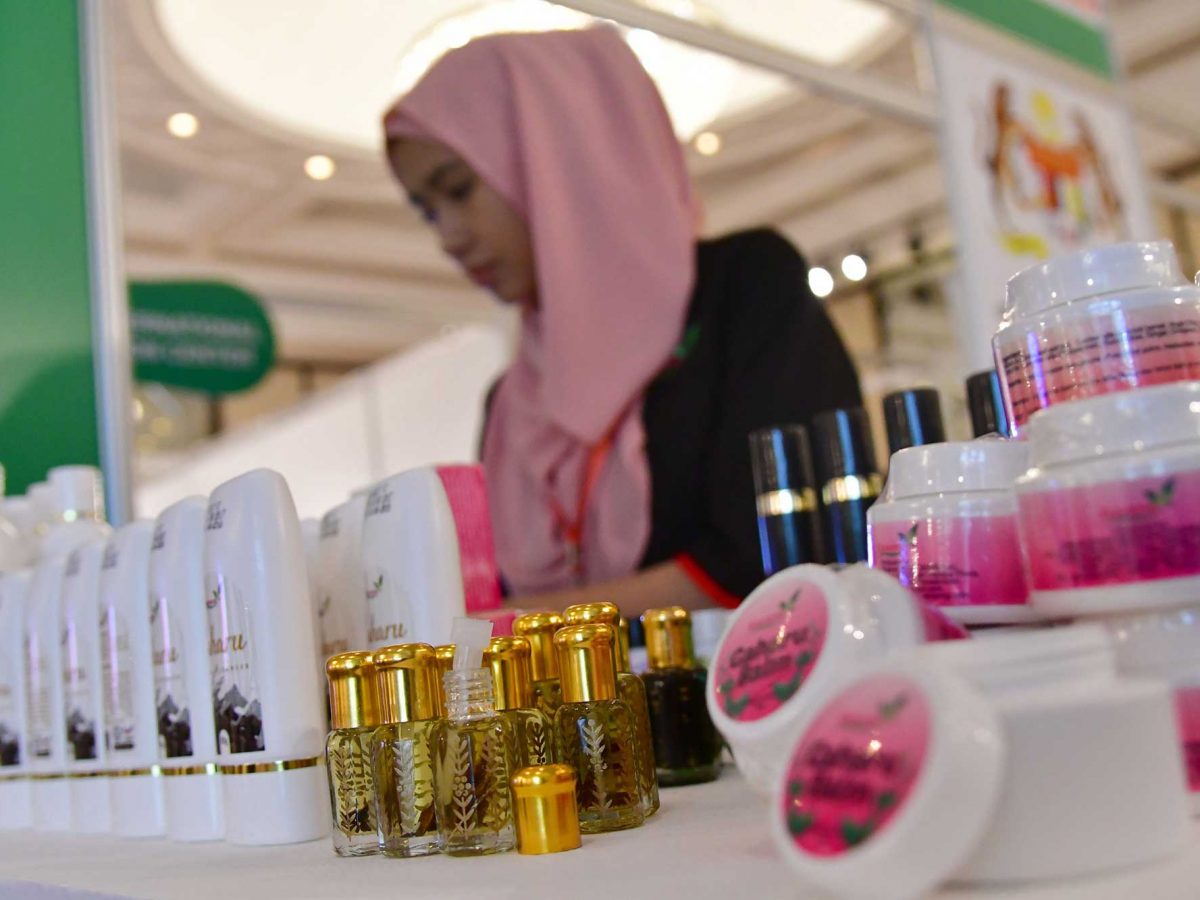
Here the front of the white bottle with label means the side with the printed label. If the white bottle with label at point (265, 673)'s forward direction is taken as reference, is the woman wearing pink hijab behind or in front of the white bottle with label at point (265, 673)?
behind

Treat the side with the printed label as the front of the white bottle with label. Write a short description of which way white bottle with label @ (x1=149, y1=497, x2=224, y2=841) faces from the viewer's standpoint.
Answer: facing the viewer and to the left of the viewer

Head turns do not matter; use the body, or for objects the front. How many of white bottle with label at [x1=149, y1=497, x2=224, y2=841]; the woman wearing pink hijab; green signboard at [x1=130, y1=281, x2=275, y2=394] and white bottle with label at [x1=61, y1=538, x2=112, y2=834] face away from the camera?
0

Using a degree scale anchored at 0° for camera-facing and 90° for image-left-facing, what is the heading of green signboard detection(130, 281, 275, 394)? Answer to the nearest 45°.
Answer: approximately 0°

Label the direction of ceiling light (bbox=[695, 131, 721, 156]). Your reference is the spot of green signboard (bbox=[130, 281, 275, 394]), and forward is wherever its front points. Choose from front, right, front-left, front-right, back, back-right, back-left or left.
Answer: back-left

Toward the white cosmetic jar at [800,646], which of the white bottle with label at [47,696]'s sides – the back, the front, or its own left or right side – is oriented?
left

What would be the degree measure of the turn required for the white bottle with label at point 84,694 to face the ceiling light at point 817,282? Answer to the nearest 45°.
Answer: approximately 180°

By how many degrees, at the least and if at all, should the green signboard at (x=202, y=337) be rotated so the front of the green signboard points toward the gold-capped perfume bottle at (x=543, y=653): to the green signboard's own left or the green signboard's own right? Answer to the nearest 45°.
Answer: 0° — it already faces it

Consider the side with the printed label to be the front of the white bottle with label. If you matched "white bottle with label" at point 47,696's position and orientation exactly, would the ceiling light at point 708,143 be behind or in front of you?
behind

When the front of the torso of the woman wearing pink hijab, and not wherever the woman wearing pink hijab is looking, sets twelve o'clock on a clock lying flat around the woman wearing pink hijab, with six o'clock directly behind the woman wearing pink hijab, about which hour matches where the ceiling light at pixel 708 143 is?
The ceiling light is roughly at 5 o'clock from the woman wearing pink hijab.

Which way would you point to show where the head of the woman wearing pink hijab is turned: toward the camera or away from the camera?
toward the camera
